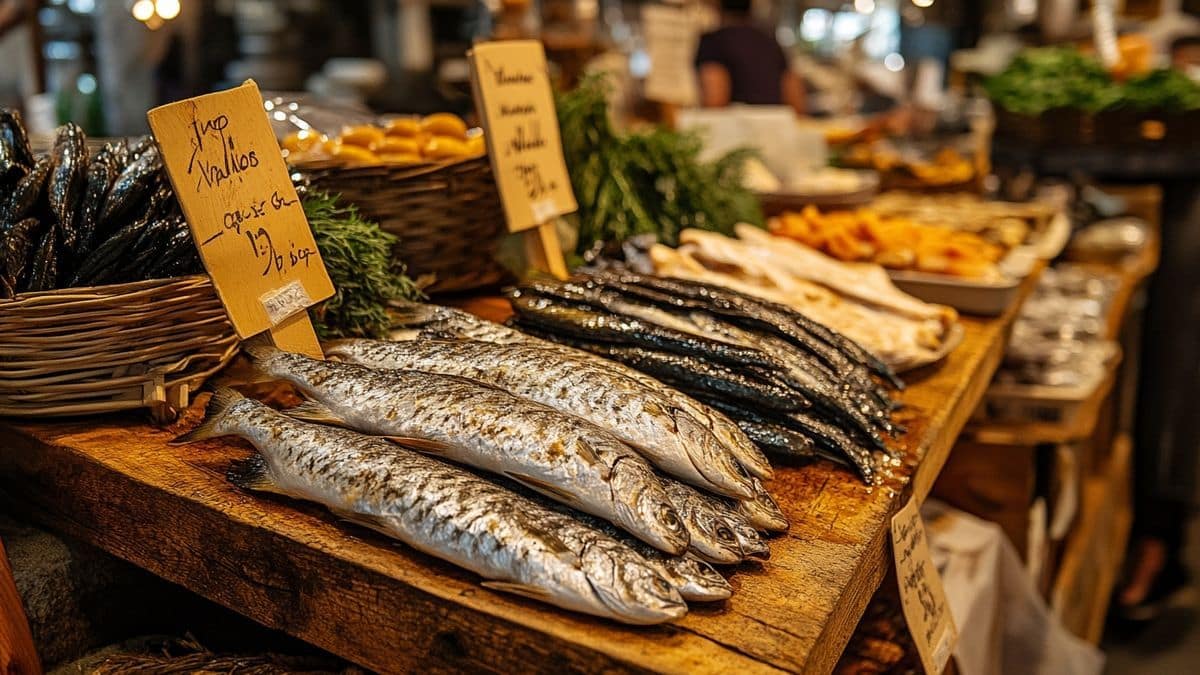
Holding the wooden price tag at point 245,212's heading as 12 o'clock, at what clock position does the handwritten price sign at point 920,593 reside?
The handwritten price sign is roughly at 10 o'clock from the wooden price tag.

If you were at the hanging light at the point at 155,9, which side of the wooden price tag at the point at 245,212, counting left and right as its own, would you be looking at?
back

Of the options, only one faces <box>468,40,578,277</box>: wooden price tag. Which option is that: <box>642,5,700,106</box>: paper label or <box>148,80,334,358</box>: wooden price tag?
the paper label

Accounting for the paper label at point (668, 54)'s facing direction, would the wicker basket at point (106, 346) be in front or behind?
in front

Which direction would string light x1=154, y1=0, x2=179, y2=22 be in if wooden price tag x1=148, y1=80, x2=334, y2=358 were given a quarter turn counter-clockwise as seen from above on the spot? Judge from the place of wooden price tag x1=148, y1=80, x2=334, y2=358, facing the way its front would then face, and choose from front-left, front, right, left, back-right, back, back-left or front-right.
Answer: left

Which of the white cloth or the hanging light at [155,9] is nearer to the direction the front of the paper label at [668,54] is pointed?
the white cloth

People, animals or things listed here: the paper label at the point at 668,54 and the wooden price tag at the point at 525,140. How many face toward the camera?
2

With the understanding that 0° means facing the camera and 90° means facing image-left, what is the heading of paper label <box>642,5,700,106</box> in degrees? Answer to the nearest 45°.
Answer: approximately 0°

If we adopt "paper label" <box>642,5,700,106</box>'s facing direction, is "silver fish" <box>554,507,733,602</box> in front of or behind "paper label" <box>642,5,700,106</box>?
in front

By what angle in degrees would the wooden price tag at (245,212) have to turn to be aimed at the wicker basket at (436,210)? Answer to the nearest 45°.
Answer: approximately 135° to its left

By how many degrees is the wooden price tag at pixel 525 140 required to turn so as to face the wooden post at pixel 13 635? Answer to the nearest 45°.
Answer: approximately 45° to its right

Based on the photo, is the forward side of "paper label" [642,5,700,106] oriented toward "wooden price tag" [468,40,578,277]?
yes
